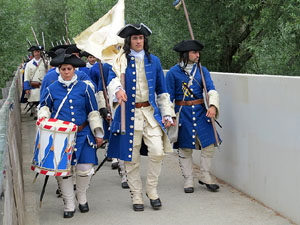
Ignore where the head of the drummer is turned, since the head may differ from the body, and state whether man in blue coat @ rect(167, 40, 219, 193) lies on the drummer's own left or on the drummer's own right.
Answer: on the drummer's own left

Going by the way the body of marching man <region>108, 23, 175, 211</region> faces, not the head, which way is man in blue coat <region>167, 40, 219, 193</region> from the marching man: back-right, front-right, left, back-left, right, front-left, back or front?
back-left

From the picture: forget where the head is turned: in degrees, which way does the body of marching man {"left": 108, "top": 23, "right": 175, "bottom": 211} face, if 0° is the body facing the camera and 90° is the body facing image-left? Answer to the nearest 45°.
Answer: approximately 0°

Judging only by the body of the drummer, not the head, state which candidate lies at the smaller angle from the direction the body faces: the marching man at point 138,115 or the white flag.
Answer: the marching man

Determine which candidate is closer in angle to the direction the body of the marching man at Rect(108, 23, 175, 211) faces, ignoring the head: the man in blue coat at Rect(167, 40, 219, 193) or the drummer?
the drummer

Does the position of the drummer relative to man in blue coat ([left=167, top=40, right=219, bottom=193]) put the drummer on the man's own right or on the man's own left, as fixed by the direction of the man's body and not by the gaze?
on the man's own right

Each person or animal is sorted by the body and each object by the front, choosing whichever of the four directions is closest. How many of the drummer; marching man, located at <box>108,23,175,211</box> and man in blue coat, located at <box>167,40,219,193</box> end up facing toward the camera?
3
